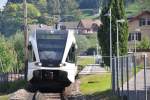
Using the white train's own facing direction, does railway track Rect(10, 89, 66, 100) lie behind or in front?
in front

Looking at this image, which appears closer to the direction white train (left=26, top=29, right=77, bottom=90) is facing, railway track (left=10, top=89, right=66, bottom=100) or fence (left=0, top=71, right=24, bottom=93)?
the railway track

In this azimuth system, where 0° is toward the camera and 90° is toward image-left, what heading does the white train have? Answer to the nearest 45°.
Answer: approximately 0°
